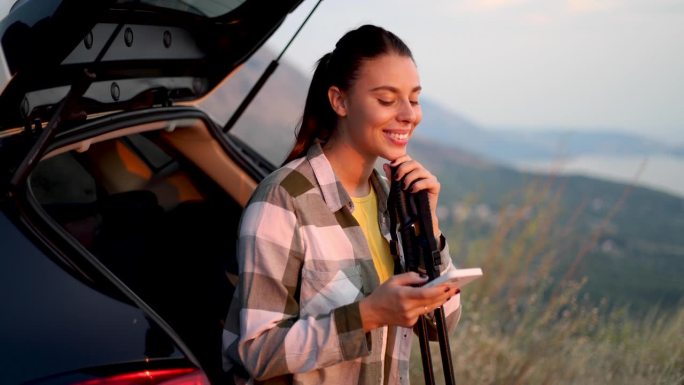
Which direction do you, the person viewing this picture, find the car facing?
facing away from the viewer and to the left of the viewer

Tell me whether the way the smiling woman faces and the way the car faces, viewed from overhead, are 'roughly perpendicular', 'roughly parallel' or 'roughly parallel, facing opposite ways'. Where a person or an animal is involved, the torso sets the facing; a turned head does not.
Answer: roughly parallel, facing opposite ways

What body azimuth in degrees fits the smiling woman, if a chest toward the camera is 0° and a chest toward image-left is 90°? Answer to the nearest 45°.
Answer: approximately 315°

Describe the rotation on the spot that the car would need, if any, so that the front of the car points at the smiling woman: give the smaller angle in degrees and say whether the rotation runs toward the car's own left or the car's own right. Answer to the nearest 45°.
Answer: approximately 180°
